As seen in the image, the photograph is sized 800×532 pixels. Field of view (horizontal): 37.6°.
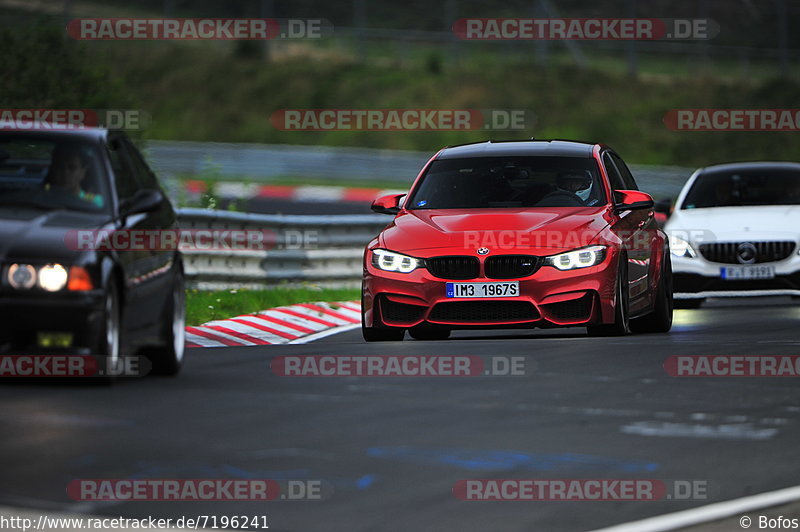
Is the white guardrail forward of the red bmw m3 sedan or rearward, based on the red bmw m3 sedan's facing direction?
rearward

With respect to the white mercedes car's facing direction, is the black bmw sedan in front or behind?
in front

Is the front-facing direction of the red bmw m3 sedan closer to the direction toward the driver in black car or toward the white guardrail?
the driver in black car

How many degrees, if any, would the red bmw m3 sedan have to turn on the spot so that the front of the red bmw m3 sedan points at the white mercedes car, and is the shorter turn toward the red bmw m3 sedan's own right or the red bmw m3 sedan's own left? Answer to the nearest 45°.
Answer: approximately 135° to the red bmw m3 sedan's own left

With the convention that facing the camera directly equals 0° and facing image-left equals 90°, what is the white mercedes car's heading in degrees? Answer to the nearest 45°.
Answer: approximately 0°

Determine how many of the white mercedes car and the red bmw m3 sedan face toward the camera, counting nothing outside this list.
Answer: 2

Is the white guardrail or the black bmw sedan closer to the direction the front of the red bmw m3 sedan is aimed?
the black bmw sedan

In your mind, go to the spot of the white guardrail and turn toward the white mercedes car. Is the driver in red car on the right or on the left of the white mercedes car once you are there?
right

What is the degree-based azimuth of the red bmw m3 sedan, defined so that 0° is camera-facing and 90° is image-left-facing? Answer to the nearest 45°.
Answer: approximately 0°
